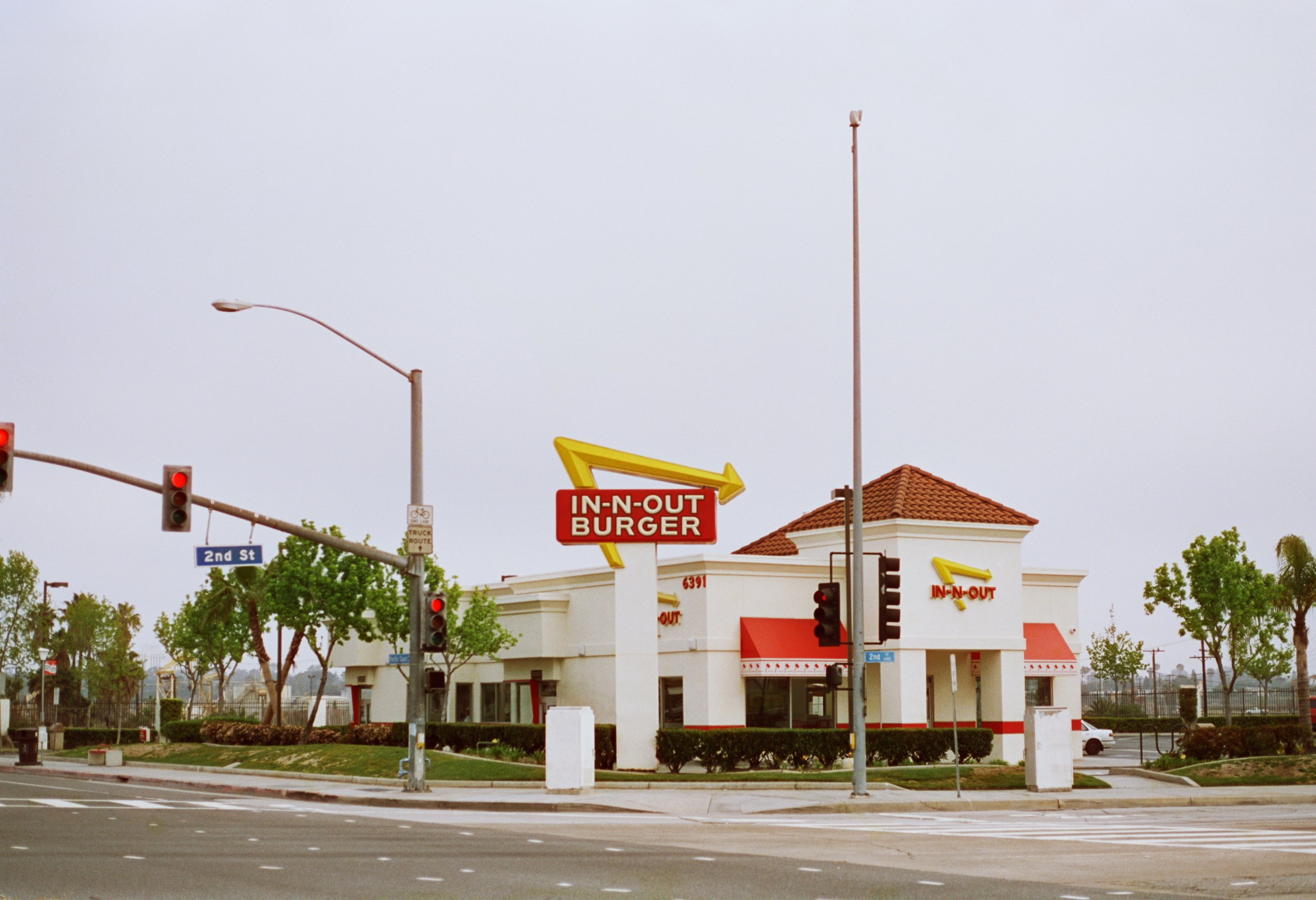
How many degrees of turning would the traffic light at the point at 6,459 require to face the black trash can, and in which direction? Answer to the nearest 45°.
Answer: approximately 180°

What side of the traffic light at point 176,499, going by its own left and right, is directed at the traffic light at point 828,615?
left

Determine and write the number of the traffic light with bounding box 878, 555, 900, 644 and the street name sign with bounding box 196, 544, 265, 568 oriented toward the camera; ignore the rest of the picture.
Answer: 1
